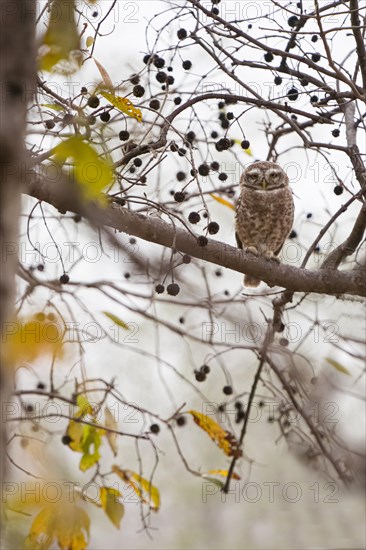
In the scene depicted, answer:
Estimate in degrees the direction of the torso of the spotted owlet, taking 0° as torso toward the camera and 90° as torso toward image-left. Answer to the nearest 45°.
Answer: approximately 0°

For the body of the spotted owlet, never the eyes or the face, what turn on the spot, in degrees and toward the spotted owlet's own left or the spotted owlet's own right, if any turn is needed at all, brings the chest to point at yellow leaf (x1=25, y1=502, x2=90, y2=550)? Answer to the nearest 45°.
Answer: approximately 45° to the spotted owlet's own right

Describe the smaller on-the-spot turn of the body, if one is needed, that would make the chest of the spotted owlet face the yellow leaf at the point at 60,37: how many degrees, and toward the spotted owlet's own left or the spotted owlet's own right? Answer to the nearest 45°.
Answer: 0° — it already faces it

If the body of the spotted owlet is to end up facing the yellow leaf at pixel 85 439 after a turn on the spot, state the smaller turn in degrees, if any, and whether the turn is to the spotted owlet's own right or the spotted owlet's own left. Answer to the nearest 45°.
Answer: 0° — it already faces it
